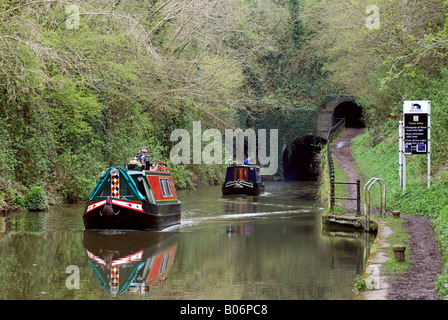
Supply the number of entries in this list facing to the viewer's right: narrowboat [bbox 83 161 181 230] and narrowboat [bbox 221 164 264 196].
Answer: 0

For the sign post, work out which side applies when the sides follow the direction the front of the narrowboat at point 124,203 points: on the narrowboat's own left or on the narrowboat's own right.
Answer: on the narrowboat's own left

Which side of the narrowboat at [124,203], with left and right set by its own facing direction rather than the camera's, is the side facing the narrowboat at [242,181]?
back

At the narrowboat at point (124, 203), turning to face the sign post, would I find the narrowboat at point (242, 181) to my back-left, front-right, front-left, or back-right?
front-left

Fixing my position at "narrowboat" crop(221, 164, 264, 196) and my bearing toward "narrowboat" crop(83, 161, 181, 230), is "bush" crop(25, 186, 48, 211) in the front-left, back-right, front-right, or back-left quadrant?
front-right

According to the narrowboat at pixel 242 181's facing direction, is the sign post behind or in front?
in front

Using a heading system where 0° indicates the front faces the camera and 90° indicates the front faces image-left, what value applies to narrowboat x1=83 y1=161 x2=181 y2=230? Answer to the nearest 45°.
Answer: approximately 45°
